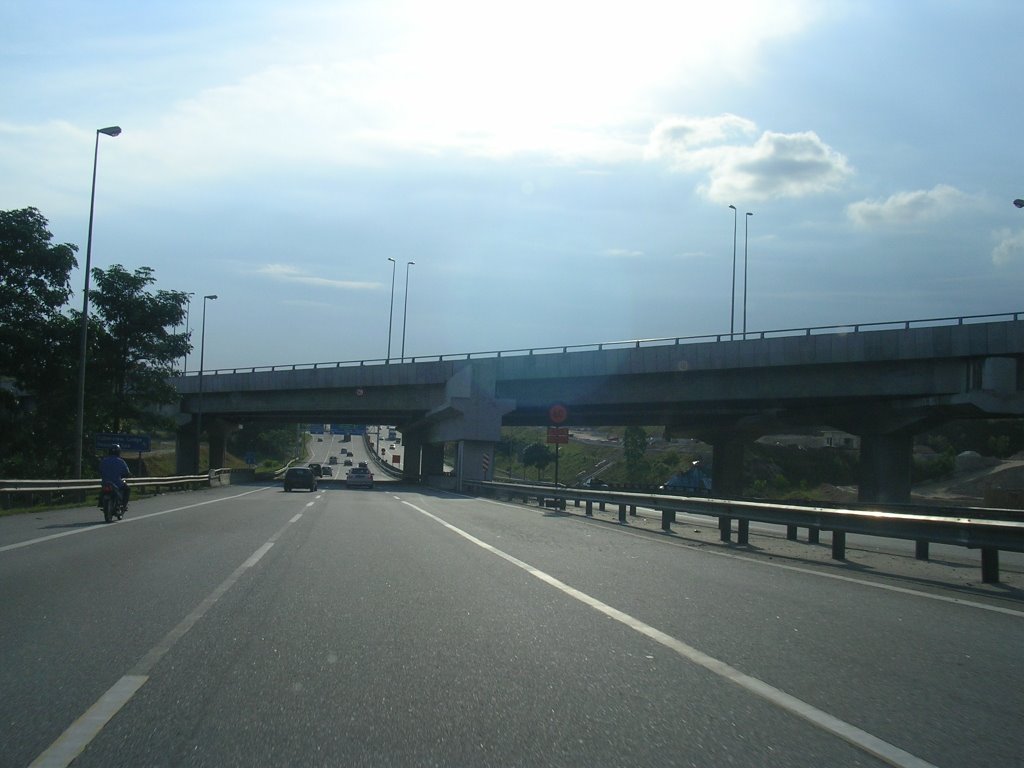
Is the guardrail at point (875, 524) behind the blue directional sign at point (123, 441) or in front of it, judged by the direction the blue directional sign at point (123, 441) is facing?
in front

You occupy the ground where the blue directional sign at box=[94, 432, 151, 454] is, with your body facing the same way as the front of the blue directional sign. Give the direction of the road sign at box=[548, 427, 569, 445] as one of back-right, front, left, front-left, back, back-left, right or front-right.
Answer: front-left

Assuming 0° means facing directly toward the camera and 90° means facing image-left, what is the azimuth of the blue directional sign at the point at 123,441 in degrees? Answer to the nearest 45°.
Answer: approximately 0°

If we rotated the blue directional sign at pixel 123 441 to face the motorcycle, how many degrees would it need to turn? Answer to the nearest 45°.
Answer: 0° — it already faces it

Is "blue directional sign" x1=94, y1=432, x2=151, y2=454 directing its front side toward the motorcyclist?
yes
